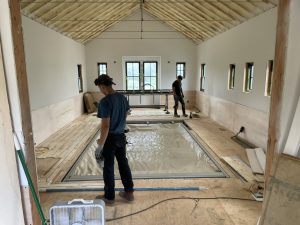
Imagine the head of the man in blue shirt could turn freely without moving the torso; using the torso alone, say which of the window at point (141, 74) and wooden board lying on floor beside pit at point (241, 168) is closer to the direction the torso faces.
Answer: the window

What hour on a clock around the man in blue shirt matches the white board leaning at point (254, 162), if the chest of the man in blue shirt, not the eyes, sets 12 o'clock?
The white board leaning is roughly at 4 o'clock from the man in blue shirt.

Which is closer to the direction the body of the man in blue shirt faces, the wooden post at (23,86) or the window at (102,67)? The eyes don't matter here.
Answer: the window

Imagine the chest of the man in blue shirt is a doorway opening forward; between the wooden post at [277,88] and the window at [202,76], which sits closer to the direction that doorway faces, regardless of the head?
the window

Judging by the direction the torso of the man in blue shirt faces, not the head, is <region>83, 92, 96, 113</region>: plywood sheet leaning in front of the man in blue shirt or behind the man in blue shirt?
in front

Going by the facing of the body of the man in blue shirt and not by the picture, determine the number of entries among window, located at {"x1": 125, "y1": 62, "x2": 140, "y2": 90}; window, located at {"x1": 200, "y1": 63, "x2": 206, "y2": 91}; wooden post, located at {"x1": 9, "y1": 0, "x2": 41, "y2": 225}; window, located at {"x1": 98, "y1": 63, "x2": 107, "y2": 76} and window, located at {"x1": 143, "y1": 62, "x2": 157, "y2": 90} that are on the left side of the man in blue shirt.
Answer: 1

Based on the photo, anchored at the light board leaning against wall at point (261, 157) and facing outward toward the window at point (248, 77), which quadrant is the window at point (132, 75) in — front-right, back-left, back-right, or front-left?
front-left

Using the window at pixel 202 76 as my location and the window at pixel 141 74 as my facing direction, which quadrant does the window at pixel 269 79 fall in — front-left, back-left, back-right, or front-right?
back-left

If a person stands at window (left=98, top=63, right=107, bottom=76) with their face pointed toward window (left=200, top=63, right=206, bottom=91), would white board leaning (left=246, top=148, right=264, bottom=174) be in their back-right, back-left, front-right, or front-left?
front-right

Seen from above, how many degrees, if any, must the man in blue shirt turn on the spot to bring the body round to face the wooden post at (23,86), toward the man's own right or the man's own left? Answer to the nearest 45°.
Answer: approximately 90° to the man's own left

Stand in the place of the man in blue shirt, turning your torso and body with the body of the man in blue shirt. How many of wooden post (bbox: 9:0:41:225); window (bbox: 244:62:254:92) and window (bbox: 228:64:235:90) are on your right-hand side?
2

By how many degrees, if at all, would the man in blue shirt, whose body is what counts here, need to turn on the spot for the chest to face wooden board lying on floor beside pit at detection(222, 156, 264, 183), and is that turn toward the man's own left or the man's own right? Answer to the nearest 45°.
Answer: approximately 135° to the man's own right

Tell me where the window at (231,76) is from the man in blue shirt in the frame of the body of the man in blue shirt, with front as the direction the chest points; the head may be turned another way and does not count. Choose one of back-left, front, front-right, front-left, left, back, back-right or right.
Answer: right

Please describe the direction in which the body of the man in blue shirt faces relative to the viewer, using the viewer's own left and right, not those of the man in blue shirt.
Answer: facing away from the viewer and to the left of the viewer

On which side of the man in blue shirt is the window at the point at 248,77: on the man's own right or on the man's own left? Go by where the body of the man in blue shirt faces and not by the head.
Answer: on the man's own right
